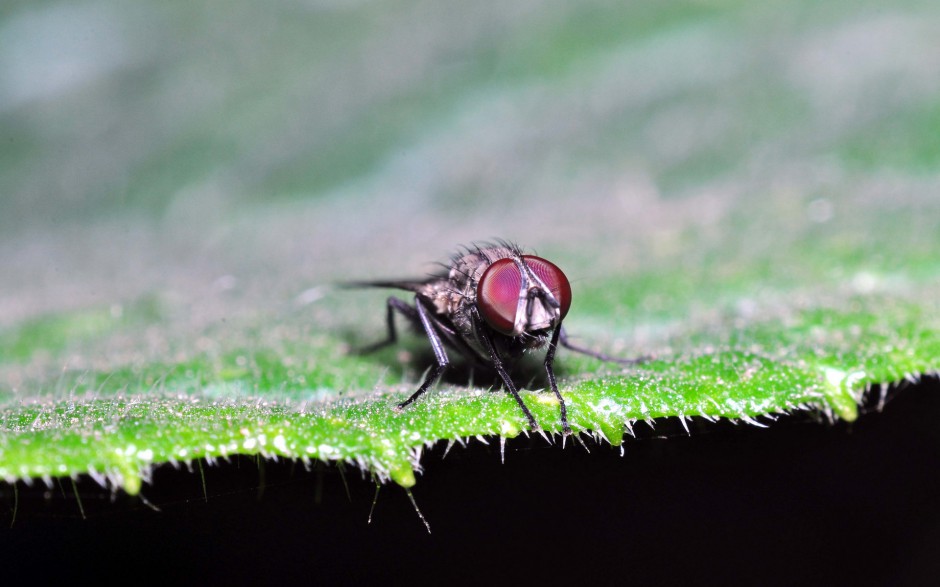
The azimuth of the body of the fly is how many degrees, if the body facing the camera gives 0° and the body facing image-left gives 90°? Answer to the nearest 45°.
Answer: approximately 315°
